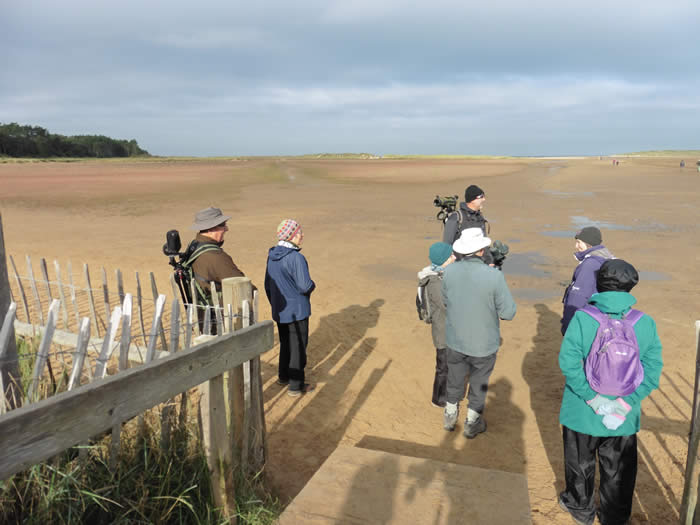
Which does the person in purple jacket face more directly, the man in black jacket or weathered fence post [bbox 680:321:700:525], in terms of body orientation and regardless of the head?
the man in black jacket

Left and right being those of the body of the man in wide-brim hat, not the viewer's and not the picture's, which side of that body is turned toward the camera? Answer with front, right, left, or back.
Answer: right

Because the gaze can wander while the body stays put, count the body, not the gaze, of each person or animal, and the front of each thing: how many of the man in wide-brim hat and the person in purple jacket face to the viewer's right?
1

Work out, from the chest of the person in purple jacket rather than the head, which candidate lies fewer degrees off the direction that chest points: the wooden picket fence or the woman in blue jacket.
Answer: the woman in blue jacket

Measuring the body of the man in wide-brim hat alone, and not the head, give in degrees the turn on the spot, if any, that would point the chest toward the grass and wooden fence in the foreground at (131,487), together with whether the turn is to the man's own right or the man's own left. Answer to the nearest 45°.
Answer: approximately 90° to the man's own right

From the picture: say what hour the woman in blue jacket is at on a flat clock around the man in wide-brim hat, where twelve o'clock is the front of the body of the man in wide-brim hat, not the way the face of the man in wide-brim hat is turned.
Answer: The woman in blue jacket is roughly at 12 o'clock from the man in wide-brim hat.

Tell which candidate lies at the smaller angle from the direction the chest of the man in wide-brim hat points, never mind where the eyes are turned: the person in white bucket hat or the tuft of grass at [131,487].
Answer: the person in white bucket hat

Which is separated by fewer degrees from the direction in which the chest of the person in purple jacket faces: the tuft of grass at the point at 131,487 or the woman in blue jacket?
the woman in blue jacket

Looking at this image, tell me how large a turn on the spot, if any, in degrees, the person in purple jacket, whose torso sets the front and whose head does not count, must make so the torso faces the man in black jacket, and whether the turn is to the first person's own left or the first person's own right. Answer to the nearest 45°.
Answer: approximately 45° to the first person's own right

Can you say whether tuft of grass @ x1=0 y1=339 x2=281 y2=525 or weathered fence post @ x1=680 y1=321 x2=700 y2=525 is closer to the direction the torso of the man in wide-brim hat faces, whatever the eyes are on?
the weathered fence post

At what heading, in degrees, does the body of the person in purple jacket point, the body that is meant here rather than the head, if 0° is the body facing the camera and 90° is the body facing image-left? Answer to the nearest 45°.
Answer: approximately 90°
